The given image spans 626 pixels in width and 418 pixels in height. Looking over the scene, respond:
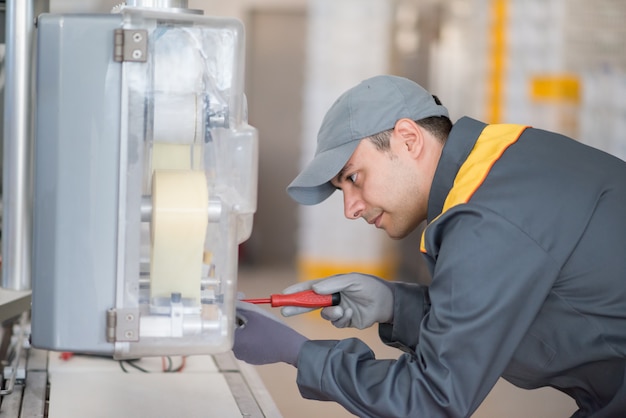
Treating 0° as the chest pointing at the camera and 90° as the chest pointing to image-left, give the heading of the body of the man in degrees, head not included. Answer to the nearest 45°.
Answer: approximately 90°

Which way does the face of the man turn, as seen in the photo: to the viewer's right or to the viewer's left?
to the viewer's left

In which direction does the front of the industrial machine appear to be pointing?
to the viewer's right
